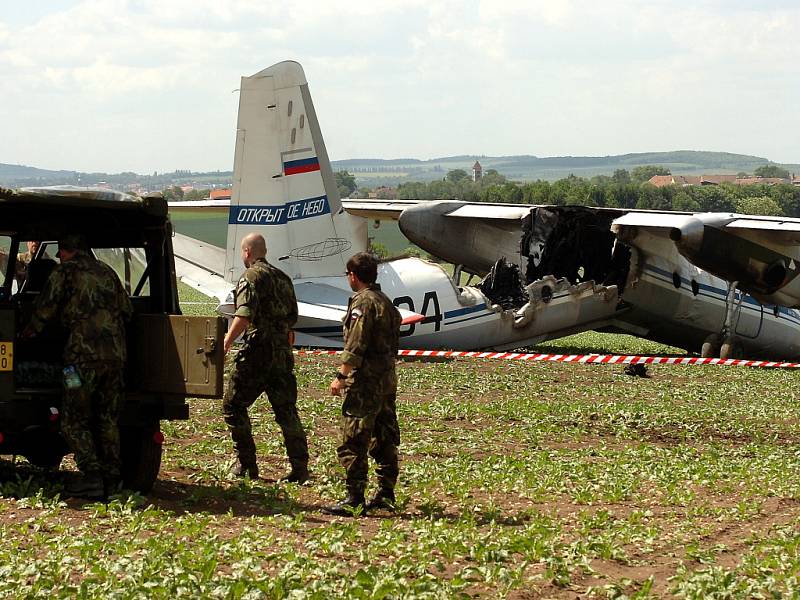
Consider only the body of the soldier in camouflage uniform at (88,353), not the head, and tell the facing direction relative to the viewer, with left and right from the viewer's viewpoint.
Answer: facing away from the viewer and to the left of the viewer

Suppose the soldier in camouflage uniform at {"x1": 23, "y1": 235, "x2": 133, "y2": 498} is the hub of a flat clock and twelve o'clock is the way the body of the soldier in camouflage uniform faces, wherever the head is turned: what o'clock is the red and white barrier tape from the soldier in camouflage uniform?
The red and white barrier tape is roughly at 3 o'clock from the soldier in camouflage uniform.

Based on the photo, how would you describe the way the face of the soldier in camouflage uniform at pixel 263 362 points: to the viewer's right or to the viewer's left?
to the viewer's left

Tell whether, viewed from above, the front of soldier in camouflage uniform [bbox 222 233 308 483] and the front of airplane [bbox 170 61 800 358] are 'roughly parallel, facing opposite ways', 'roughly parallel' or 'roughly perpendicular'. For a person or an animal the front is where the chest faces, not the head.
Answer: roughly perpendicular

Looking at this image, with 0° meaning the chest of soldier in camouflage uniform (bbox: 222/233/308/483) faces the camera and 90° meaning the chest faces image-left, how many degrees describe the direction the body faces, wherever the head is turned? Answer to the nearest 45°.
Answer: approximately 135°

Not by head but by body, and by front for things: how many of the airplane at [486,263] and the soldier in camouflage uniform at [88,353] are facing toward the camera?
0

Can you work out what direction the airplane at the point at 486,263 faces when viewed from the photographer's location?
facing away from the viewer and to the right of the viewer

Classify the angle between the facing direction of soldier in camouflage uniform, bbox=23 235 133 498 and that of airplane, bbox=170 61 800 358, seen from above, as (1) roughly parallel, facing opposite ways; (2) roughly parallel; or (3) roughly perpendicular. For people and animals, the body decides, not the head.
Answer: roughly perpendicular

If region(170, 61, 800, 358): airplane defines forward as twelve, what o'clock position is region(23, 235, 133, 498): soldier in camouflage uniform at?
The soldier in camouflage uniform is roughly at 5 o'clock from the airplane.

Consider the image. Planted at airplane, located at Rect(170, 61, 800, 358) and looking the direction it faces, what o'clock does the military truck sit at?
The military truck is roughly at 5 o'clock from the airplane.

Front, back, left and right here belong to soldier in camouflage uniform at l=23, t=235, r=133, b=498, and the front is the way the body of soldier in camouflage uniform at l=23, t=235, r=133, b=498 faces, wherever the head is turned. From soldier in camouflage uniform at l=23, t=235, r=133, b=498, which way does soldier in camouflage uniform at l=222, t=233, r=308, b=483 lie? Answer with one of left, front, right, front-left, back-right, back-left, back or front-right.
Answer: right
